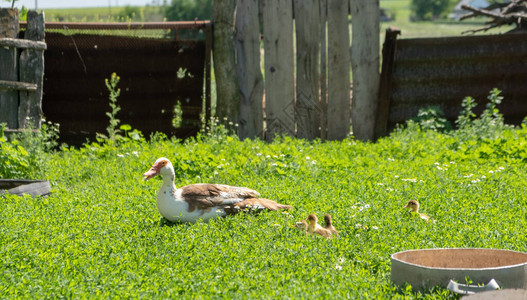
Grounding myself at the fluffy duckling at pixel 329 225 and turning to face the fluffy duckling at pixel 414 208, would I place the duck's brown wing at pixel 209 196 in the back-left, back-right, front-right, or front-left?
back-left

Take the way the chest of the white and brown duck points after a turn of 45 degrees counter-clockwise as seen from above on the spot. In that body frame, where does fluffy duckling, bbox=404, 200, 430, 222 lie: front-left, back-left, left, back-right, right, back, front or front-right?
back-left

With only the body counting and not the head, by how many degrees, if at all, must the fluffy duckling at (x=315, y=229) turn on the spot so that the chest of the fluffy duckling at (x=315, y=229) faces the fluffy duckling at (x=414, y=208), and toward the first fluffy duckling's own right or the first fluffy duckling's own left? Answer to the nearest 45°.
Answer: approximately 135° to the first fluffy duckling's own right

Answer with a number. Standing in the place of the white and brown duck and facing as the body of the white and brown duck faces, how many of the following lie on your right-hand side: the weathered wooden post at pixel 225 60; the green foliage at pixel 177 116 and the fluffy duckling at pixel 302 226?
2

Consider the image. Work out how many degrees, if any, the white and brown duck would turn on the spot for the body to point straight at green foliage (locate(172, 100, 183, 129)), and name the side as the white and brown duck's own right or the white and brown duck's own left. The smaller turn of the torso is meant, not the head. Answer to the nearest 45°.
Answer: approximately 90° to the white and brown duck's own right

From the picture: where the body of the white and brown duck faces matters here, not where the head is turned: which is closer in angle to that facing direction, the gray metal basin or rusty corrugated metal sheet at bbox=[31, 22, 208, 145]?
the rusty corrugated metal sheet

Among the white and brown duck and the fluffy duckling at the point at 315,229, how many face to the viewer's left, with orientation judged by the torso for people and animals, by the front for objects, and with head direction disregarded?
2

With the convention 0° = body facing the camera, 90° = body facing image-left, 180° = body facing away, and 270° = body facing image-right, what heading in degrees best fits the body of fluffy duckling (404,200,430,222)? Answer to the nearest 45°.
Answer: approximately 90°

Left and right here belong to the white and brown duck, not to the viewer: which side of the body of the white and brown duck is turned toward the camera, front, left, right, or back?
left

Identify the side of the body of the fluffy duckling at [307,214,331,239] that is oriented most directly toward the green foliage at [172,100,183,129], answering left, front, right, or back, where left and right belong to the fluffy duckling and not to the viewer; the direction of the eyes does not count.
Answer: right

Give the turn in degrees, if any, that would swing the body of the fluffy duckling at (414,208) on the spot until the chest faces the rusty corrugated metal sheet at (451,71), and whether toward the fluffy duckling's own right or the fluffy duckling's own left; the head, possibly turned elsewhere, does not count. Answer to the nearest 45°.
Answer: approximately 90° to the fluffy duckling's own right

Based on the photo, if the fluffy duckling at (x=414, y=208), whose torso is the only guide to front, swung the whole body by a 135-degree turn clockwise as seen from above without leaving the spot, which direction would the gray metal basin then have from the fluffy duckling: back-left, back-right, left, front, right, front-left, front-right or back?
back-right

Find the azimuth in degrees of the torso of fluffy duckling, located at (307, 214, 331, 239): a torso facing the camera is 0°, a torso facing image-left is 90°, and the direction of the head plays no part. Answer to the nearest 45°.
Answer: approximately 90°

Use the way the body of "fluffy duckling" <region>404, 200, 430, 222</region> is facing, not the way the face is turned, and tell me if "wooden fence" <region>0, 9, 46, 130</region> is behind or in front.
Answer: in front
